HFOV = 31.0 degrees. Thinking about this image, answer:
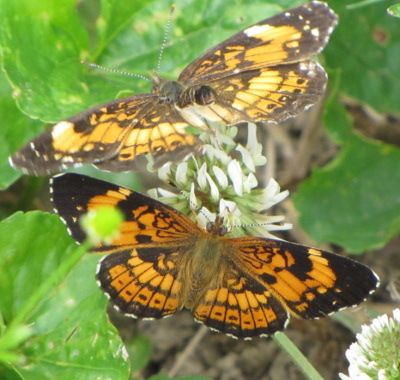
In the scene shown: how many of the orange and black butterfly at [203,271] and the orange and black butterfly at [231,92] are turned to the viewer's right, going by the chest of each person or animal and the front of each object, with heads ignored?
0

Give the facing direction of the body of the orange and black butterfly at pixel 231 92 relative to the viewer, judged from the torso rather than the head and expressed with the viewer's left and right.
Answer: facing away from the viewer and to the left of the viewer

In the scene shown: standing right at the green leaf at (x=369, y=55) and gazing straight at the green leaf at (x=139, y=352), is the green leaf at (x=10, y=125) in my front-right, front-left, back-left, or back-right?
front-right

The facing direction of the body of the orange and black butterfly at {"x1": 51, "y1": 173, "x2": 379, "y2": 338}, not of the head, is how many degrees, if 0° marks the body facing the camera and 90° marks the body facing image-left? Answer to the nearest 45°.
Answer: approximately 180°

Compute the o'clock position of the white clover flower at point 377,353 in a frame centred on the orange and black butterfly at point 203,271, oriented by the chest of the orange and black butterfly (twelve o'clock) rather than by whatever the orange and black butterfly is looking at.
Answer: The white clover flower is roughly at 4 o'clock from the orange and black butterfly.

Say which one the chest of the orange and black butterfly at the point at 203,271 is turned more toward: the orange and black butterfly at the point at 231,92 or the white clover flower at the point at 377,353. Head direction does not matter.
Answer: the orange and black butterfly
